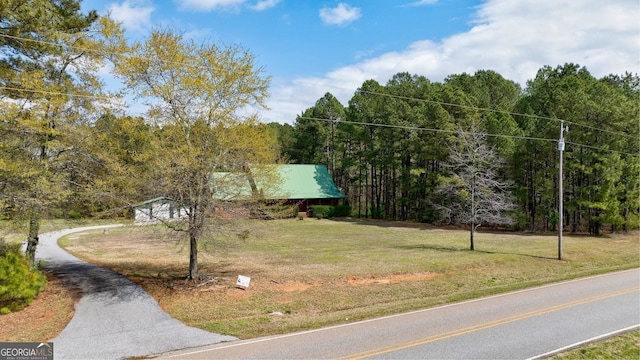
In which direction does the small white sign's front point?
toward the camera

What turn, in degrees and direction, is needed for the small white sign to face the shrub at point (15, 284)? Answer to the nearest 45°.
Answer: approximately 90° to its right
